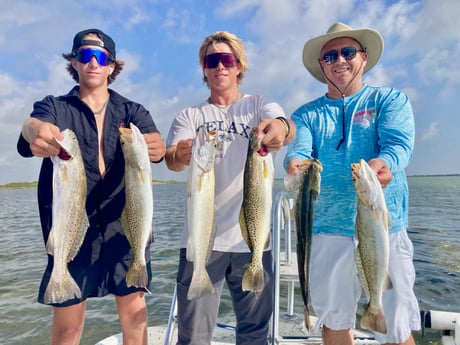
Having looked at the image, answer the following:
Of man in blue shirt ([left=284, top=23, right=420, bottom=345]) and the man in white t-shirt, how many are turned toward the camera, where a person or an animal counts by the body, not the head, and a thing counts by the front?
2

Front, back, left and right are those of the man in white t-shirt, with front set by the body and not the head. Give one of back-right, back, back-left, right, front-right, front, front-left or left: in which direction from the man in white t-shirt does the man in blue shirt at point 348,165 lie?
left

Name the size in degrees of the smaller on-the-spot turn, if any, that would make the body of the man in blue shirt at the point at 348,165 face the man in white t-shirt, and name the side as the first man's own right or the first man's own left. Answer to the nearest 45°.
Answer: approximately 90° to the first man's own right

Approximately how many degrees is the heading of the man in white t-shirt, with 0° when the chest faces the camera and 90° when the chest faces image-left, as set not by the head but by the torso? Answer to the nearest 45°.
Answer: approximately 0°

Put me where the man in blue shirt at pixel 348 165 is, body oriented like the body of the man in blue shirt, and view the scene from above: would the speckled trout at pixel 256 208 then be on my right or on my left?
on my right

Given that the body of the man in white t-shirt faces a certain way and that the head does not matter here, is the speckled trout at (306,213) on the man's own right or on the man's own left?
on the man's own left

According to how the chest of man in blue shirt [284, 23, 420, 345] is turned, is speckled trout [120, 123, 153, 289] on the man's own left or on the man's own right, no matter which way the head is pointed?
on the man's own right
